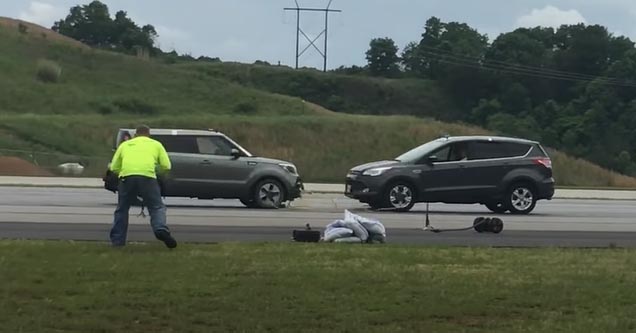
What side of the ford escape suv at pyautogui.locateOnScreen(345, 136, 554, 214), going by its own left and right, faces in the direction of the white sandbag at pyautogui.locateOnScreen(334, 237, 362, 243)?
left

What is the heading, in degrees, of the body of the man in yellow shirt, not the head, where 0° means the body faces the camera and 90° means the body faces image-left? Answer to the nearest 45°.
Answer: approximately 180°

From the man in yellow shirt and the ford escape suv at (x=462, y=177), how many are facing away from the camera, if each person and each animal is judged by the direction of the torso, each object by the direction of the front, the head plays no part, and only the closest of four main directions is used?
1

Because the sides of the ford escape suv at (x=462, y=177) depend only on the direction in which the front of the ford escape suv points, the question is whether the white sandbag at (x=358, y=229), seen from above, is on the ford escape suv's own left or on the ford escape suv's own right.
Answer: on the ford escape suv's own left

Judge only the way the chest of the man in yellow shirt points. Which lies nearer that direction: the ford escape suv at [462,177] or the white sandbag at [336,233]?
the ford escape suv

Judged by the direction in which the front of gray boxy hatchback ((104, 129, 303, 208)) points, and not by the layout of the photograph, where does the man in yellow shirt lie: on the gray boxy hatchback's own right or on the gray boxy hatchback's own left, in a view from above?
on the gray boxy hatchback's own right

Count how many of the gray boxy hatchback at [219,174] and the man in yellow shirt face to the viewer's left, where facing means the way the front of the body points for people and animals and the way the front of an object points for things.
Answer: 0

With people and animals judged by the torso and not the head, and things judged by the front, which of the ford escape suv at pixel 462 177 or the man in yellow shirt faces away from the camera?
the man in yellow shirt

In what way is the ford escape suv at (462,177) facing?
to the viewer's left

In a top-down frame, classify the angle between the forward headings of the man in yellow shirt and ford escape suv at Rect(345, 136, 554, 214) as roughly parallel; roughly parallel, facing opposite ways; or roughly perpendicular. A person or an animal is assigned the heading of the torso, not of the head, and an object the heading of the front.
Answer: roughly perpendicular

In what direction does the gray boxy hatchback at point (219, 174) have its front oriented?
to the viewer's right

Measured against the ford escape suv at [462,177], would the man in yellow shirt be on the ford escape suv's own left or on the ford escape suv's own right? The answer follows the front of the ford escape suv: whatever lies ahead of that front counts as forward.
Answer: on the ford escape suv's own left
